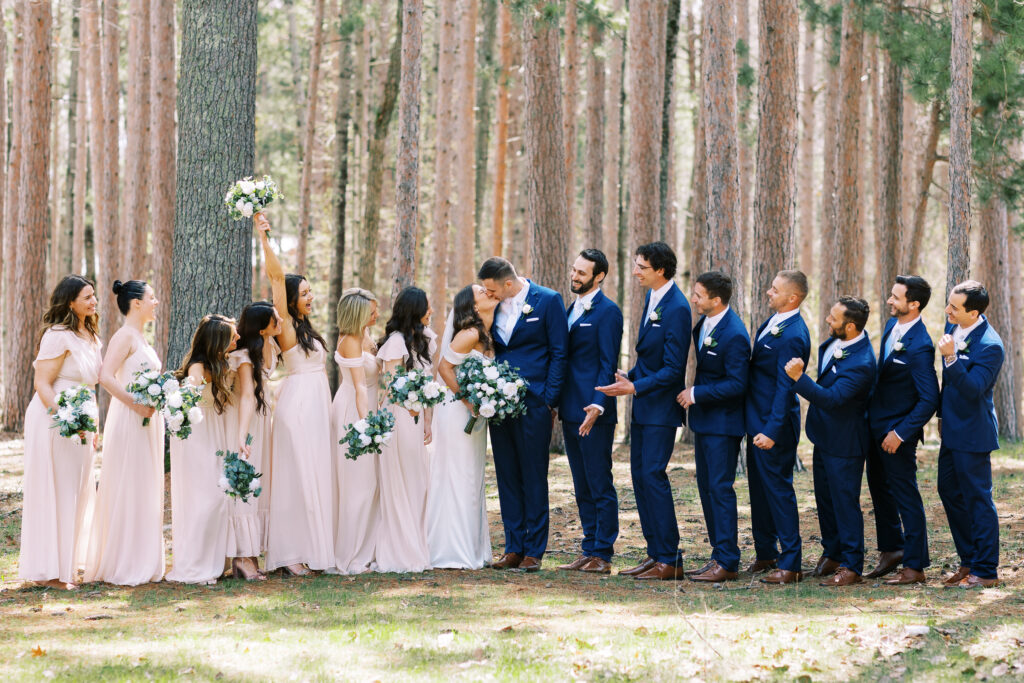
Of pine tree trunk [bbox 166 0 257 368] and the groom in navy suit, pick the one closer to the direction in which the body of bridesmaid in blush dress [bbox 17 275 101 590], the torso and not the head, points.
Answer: the groom in navy suit

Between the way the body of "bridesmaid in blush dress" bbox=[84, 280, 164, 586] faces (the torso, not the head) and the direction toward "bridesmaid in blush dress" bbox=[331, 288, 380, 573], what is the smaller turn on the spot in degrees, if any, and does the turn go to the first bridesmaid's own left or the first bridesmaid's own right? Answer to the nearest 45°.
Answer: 0° — they already face them

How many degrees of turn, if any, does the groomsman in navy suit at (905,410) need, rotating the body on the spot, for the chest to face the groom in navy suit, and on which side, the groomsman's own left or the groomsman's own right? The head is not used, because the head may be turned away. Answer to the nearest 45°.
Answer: approximately 45° to the groomsman's own right

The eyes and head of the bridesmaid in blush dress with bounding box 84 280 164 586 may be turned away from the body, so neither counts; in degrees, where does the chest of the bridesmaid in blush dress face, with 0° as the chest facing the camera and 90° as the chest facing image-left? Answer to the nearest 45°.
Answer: approximately 270°

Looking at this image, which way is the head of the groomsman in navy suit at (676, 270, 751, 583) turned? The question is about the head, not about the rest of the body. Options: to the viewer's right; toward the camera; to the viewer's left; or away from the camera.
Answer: to the viewer's left

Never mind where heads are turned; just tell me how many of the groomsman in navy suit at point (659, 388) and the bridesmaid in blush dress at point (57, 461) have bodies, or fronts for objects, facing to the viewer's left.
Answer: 1

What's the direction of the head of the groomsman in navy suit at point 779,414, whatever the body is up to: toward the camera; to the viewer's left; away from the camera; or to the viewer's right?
to the viewer's left

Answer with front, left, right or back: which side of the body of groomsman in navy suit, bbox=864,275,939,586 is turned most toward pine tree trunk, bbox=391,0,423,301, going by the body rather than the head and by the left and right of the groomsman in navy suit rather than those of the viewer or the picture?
right

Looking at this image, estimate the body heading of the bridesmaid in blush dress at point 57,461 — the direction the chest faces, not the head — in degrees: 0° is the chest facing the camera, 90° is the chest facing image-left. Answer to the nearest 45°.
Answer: approximately 315°

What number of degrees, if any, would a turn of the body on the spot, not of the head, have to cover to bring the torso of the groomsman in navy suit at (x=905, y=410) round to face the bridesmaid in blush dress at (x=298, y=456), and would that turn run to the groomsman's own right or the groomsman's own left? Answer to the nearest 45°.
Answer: approximately 45° to the groomsman's own right

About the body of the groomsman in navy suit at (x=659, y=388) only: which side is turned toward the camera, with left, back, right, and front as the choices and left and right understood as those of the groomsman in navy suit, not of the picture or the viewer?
left
